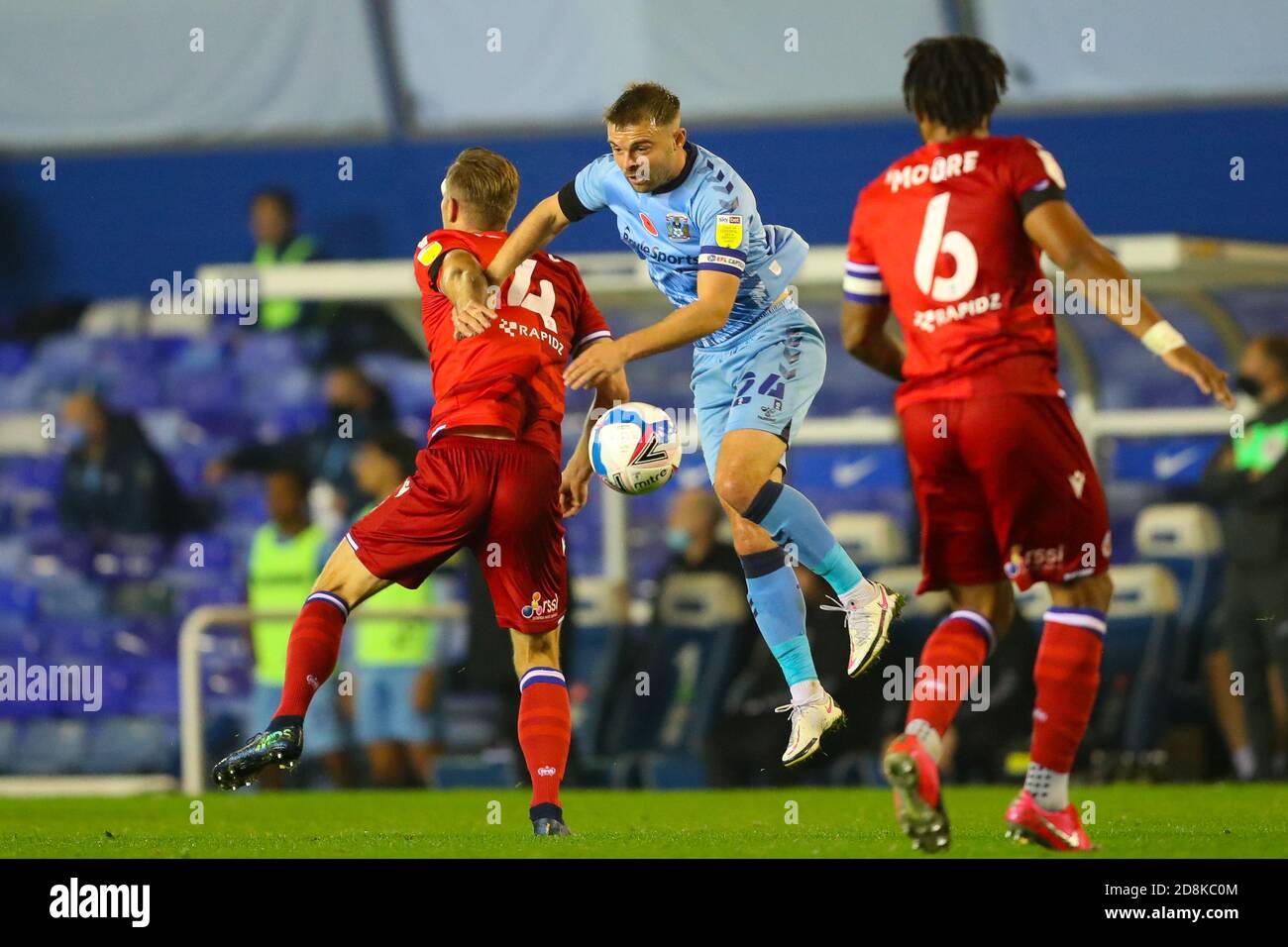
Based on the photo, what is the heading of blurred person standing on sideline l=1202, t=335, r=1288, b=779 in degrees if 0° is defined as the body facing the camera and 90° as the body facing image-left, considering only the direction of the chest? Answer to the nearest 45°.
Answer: approximately 45°

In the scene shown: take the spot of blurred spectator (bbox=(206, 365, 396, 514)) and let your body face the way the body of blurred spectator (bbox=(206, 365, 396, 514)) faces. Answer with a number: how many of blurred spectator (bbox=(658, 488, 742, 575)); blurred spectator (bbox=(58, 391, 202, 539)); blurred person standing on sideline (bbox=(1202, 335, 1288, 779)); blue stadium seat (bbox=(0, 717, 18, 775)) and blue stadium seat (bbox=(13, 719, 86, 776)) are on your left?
2

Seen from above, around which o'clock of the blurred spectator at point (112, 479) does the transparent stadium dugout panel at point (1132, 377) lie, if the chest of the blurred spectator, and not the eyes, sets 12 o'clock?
The transparent stadium dugout panel is roughly at 8 o'clock from the blurred spectator.

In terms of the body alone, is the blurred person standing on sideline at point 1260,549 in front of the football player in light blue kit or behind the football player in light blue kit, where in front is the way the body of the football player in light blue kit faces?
behind

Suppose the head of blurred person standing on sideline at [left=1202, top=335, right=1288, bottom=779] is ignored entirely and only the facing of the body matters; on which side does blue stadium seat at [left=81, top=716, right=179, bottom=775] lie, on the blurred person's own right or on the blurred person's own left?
on the blurred person's own right

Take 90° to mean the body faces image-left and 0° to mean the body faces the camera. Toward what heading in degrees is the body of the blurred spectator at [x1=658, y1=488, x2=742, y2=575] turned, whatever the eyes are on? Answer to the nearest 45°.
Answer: approximately 45°
